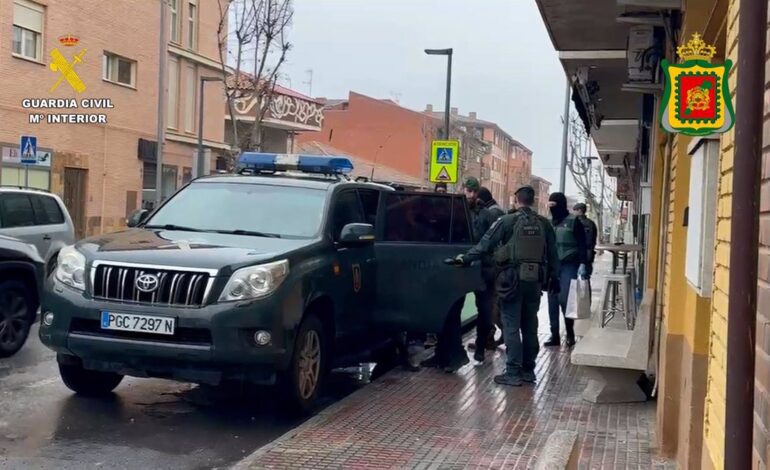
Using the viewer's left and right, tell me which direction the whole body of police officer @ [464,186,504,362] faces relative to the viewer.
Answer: facing to the left of the viewer

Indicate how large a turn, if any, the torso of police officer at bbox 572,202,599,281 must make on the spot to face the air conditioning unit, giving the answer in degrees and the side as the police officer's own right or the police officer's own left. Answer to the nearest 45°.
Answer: approximately 90° to the police officer's own left

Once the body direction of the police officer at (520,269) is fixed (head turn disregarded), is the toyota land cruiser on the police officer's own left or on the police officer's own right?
on the police officer's own left

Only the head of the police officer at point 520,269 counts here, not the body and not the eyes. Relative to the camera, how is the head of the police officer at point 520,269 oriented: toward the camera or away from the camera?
away from the camera

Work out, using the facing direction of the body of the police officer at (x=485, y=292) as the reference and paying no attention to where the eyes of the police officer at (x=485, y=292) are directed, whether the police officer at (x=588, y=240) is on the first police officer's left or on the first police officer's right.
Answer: on the first police officer's right

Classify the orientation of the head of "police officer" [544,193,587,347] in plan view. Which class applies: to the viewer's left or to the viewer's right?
to the viewer's left

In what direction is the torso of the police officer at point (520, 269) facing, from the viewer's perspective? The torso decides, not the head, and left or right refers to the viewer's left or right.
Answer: facing away from the viewer and to the left of the viewer

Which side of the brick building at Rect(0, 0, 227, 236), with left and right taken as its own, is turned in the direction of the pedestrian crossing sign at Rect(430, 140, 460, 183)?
front

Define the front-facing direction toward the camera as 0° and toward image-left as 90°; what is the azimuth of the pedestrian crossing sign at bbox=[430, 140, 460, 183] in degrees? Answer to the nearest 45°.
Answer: approximately 0°
